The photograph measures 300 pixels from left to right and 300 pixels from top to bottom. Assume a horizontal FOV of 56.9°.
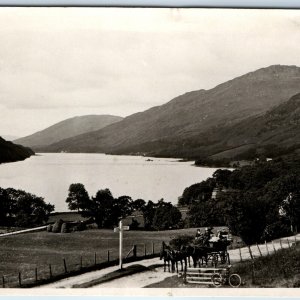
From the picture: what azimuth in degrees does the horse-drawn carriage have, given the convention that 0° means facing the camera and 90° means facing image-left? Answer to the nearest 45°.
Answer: approximately 45°
